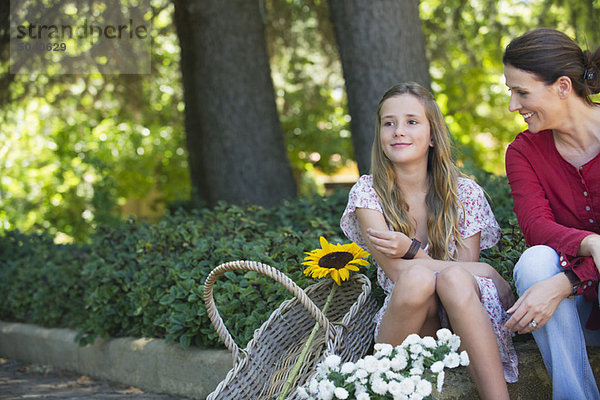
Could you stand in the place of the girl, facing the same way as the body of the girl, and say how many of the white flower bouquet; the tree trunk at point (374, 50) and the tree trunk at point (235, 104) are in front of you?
1

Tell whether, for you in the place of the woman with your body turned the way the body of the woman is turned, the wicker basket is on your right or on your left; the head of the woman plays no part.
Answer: on your right

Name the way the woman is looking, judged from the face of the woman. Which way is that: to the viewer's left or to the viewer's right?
to the viewer's left

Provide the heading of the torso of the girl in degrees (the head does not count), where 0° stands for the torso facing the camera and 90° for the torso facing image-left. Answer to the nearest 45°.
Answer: approximately 0°

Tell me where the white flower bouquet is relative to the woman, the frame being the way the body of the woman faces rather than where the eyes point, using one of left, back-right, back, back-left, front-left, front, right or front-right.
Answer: front-right
